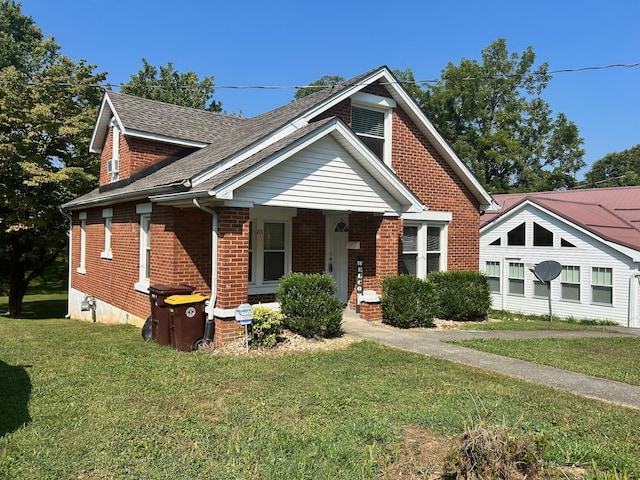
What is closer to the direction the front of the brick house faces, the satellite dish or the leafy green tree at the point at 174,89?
the satellite dish

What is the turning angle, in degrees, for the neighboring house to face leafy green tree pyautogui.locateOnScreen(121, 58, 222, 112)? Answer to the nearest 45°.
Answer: approximately 45° to its right

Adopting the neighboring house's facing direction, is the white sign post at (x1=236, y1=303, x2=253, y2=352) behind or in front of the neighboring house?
in front

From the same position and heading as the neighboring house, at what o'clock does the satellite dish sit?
The satellite dish is roughly at 11 o'clock from the neighboring house.

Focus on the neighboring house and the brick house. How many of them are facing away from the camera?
0

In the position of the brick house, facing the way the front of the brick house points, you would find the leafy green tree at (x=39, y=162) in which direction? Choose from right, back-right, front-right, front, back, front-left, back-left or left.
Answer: back

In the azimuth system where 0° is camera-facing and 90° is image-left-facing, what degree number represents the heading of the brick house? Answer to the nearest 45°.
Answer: approximately 315°

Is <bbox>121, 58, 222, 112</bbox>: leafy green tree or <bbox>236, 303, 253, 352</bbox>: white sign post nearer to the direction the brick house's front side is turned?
the white sign post

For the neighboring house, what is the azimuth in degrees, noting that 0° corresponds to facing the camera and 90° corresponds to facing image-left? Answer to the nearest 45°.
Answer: approximately 45°

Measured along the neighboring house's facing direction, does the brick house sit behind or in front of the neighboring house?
in front
